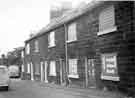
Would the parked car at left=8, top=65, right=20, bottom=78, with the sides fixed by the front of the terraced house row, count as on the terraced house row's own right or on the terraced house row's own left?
on the terraced house row's own right

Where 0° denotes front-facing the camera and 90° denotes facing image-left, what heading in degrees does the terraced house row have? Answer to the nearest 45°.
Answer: approximately 45°
